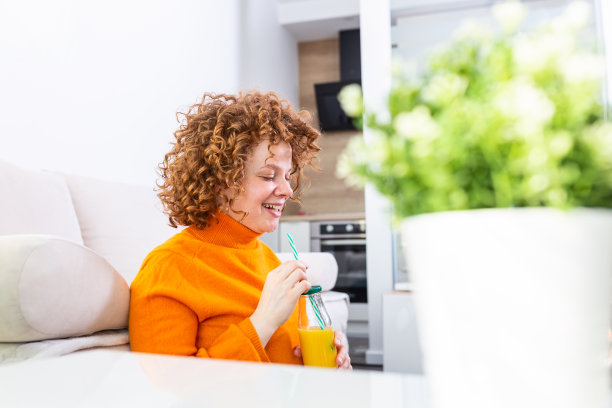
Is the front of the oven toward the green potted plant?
yes

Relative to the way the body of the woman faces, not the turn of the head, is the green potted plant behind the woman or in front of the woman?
in front

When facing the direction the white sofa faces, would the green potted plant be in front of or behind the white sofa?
in front

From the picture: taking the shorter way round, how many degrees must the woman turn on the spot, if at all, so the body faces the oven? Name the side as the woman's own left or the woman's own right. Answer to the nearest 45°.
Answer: approximately 135° to the woman's own left

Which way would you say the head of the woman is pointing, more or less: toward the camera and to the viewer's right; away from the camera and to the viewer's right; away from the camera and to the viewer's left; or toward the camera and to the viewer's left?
toward the camera and to the viewer's right

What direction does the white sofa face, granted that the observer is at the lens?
facing the viewer and to the right of the viewer

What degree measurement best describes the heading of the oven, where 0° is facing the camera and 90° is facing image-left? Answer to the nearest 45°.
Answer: approximately 0°

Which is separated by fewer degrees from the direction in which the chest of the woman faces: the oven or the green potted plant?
the green potted plant

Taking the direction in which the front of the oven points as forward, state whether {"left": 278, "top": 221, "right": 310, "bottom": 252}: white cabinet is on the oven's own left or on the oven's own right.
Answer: on the oven's own right

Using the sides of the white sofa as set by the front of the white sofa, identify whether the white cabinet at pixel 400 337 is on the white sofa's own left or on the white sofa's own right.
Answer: on the white sofa's own left

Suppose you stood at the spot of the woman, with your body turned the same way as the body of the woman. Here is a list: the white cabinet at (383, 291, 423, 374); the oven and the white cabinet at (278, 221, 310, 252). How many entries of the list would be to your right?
0

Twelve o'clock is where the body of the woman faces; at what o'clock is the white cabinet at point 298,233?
The white cabinet is roughly at 8 o'clock from the woman.
